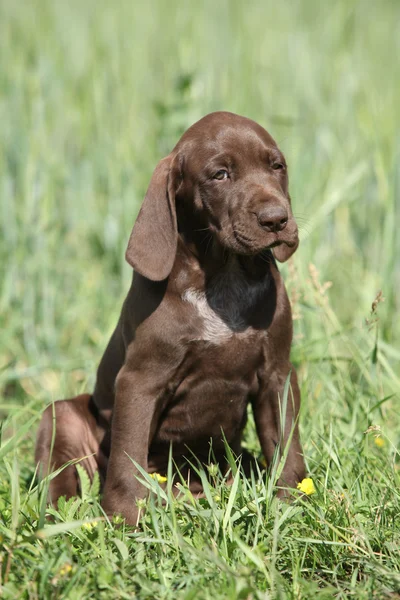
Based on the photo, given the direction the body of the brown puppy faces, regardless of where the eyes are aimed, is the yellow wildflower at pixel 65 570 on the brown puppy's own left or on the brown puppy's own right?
on the brown puppy's own right

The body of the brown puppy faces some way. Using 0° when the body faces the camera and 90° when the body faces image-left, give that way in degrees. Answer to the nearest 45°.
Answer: approximately 315°
